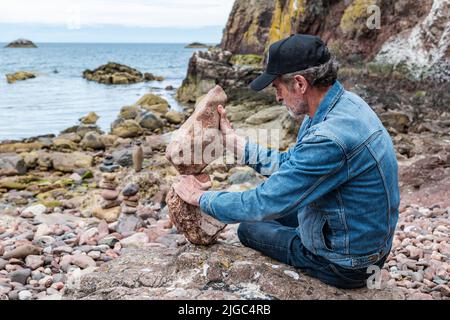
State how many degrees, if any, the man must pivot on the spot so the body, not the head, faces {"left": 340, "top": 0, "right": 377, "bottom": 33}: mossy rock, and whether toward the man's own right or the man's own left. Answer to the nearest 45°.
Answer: approximately 90° to the man's own right

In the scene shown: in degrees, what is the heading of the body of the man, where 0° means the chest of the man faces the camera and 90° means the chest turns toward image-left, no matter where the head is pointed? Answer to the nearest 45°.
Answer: approximately 90°

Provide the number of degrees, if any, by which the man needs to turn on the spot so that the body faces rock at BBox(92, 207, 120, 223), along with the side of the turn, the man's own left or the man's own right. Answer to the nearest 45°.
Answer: approximately 45° to the man's own right

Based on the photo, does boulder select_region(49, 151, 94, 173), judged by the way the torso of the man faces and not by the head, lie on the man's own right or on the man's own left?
on the man's own right

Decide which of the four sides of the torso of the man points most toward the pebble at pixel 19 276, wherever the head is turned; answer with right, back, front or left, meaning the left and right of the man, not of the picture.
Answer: front

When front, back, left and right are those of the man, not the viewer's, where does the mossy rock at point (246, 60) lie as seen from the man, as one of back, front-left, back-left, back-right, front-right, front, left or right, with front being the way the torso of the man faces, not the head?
right

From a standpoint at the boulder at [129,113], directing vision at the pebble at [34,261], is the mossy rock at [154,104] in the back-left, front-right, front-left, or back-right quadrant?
back-left

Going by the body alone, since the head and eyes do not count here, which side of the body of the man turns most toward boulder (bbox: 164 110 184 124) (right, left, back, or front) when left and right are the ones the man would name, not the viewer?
right

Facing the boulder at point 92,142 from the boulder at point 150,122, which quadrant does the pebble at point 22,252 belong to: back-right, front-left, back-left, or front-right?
front-left

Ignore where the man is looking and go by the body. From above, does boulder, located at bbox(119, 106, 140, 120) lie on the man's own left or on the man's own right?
on the man's own right

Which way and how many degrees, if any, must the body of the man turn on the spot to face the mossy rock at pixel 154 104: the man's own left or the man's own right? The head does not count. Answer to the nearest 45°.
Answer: approximately 90° to the man's own right

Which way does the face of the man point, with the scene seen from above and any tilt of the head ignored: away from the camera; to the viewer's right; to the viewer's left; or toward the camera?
to the viewer's left

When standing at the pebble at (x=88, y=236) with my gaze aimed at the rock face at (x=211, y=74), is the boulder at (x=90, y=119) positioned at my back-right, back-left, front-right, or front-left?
front-left

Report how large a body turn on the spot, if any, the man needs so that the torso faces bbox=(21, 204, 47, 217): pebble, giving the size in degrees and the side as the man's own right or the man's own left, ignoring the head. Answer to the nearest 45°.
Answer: approximately 45° to the man's own right
